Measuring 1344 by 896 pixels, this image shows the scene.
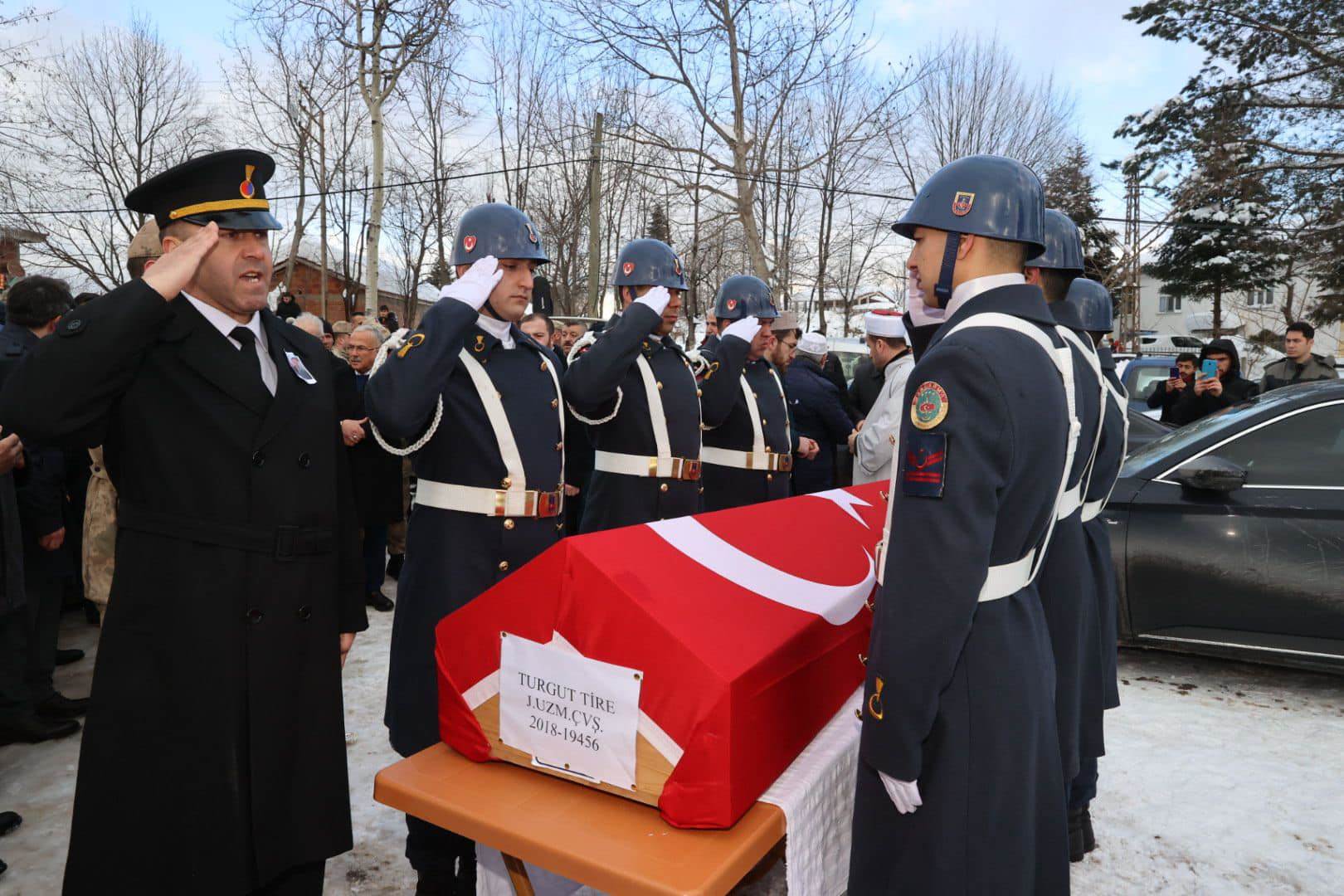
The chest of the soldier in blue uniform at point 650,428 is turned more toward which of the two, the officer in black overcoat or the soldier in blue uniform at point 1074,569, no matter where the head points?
the soldier in blue uniform

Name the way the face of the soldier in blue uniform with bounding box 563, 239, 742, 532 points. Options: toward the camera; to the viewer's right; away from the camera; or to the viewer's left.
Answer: to the viewer's right

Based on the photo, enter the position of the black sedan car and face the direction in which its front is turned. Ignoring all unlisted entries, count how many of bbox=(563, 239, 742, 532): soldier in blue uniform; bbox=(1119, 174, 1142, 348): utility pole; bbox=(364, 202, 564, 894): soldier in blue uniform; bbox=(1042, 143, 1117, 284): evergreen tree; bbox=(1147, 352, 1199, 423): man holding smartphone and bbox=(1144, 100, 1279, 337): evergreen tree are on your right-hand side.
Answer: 4

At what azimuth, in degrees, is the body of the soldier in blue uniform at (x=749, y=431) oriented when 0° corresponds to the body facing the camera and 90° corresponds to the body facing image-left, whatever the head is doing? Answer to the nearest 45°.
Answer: approximately 315°

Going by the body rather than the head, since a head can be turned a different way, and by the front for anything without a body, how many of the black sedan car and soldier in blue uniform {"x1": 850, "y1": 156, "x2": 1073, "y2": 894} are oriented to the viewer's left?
2

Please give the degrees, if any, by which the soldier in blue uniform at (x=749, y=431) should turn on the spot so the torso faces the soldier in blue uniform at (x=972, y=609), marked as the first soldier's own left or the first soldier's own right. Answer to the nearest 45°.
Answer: approximately 45° to the first soldier's own right

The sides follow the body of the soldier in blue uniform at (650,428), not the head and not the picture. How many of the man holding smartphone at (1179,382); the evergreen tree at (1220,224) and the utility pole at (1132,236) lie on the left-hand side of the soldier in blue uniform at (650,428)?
3

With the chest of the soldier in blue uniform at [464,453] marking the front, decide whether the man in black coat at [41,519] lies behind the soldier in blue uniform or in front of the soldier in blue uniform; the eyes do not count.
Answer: behind

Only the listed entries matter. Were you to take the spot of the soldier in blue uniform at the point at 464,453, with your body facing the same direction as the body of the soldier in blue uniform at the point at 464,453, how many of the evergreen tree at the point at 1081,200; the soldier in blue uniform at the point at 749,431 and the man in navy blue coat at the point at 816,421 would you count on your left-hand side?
3

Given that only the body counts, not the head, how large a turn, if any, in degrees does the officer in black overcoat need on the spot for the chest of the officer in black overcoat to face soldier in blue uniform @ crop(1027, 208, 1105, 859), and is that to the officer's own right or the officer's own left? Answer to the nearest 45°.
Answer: approximately 45° to the officer's own left

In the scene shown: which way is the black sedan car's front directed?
to the viewer's left

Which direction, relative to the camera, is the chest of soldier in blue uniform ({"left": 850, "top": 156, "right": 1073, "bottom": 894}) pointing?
to the viewer's left

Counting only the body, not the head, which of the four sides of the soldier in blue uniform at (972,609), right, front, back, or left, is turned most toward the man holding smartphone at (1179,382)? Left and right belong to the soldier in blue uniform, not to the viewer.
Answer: right

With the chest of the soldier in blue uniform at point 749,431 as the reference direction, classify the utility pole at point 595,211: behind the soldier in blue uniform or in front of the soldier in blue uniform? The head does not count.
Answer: behind
